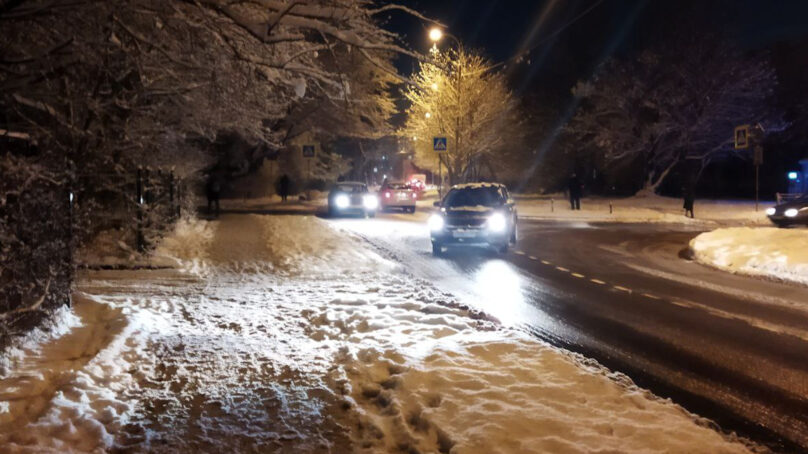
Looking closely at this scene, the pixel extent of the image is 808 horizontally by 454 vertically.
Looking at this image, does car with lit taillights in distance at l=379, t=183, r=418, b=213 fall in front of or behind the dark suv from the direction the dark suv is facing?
behind

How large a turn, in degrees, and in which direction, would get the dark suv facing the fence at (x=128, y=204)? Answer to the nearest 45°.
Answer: approximately 45° to its right

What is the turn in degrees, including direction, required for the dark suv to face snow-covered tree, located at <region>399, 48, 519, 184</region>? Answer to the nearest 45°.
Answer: approximately 180°

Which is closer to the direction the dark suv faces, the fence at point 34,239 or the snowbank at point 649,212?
the fence

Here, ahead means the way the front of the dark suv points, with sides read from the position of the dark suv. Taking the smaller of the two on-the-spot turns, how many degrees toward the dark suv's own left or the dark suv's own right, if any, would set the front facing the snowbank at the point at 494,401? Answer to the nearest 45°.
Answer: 0° — it already faces it

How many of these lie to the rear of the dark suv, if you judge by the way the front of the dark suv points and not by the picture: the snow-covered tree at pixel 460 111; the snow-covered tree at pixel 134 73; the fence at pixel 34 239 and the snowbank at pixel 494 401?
1

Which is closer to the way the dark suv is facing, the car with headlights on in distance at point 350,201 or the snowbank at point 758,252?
the snowbank

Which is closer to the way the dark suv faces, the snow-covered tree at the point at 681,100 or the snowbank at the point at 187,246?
the snowbank

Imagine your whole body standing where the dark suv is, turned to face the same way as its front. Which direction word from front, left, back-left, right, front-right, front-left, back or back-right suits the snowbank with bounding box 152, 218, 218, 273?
right

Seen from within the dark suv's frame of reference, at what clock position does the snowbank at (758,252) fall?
The snowbank is roughly at 9 o'clock from the dark suv.

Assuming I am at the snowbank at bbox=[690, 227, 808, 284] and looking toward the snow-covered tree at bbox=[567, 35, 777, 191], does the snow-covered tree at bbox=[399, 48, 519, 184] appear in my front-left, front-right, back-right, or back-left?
front-left

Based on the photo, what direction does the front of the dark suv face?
toward the camera

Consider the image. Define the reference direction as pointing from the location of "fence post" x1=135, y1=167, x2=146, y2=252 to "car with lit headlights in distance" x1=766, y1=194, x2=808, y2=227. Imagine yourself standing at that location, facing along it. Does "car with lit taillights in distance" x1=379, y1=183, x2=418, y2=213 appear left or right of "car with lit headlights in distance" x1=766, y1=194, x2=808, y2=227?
left
